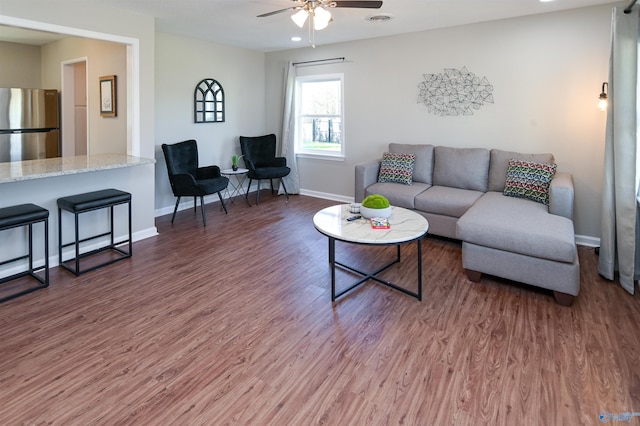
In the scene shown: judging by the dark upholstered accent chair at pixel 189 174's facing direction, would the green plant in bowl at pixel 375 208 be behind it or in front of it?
in front

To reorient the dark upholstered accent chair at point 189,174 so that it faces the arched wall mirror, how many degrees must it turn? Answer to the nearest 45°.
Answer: approximately 135° to its left

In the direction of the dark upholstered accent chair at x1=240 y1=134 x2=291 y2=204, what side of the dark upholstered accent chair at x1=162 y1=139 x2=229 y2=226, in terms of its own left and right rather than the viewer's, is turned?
left

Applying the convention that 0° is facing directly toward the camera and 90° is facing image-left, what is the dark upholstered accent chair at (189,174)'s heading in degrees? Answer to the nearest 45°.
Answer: approximately 315°

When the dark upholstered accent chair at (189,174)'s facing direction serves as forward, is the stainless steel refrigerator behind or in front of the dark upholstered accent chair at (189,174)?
behind

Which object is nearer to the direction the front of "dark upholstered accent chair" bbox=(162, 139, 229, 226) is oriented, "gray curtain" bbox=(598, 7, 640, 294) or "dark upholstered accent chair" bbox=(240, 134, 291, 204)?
the gray curtain

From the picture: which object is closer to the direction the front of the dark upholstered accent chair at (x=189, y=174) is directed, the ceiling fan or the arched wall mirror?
the ceiling fan

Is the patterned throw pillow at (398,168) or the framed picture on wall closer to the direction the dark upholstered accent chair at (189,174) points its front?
the patterned throw pillow

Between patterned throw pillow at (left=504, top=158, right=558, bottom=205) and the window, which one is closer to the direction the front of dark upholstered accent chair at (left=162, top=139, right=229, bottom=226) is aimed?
the patterned throw pillow
